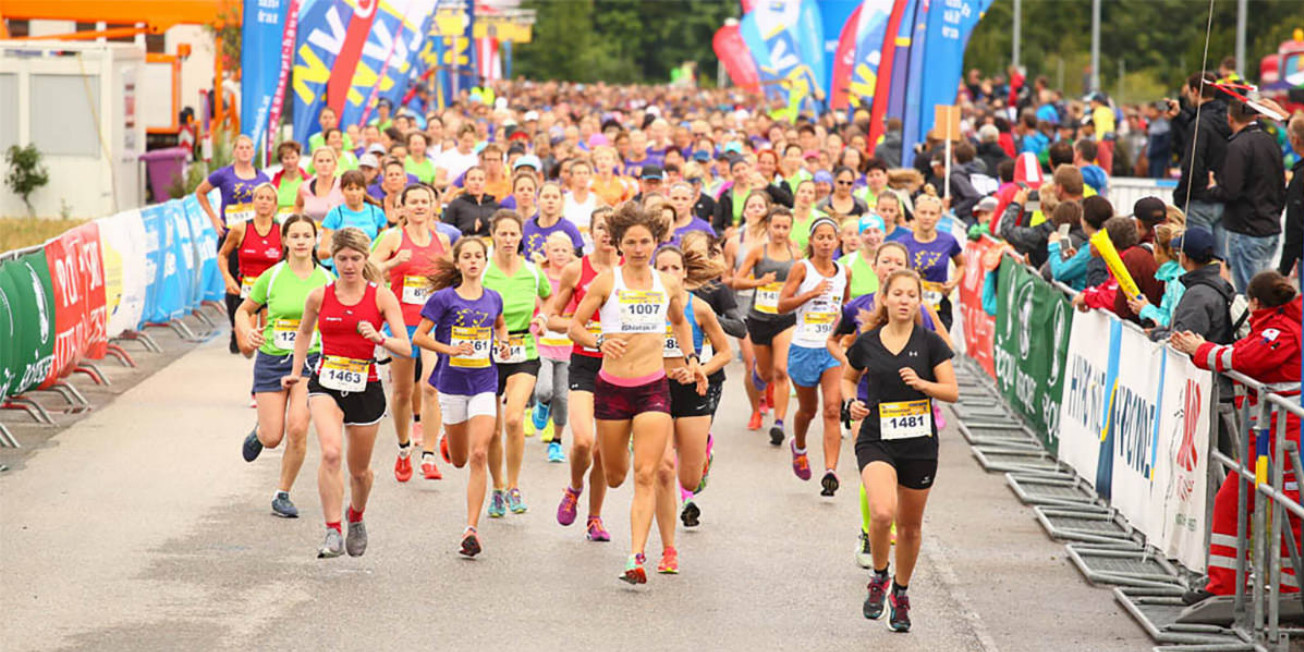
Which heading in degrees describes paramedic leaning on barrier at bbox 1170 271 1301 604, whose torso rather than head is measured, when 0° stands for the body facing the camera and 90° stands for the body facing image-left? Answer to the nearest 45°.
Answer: approximately 90°

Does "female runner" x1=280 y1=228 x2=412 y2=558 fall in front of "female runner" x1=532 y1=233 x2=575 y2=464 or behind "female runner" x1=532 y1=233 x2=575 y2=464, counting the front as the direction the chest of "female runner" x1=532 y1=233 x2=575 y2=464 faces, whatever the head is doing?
in front

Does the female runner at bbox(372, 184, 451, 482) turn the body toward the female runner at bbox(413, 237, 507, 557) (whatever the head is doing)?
yes

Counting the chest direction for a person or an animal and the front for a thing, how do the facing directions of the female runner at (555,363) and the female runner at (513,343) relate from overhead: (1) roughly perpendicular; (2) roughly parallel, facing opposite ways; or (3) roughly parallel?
roughly parallel

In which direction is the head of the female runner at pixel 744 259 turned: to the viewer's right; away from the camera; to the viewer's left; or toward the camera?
toward the camera

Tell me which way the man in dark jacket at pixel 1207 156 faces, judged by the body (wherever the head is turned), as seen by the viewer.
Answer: to the viewer's left

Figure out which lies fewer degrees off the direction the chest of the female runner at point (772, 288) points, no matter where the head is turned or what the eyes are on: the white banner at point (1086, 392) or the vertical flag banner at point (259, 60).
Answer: the white banner

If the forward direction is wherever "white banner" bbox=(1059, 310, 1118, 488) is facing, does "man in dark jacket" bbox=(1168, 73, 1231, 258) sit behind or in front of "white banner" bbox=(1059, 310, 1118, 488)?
behind

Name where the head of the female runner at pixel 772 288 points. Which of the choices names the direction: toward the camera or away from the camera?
toward the camera

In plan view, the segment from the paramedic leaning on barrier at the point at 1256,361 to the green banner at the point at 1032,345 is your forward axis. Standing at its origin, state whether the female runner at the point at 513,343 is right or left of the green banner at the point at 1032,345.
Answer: left

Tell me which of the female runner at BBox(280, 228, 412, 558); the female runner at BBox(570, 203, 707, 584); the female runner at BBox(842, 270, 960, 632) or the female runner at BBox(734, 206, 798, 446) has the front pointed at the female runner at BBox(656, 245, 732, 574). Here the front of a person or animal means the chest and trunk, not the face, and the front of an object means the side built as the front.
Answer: the female runner at BBox(734, 206, 798, 446)

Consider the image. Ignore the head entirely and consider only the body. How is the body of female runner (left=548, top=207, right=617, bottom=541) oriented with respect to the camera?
toward the camera

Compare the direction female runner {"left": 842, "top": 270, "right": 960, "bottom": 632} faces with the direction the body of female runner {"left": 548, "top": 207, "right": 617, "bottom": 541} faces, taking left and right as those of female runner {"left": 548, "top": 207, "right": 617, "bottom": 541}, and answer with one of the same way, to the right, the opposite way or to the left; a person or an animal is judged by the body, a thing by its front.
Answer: the same way

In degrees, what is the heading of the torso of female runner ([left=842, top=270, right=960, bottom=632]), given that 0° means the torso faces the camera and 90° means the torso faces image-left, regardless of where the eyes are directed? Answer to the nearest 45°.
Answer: approximately 0°

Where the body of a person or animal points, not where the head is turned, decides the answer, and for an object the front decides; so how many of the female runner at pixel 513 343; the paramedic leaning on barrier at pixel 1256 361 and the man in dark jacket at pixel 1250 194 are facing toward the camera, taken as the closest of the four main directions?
1

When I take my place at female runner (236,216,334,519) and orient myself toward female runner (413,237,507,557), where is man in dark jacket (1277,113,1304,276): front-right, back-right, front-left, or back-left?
front-left
